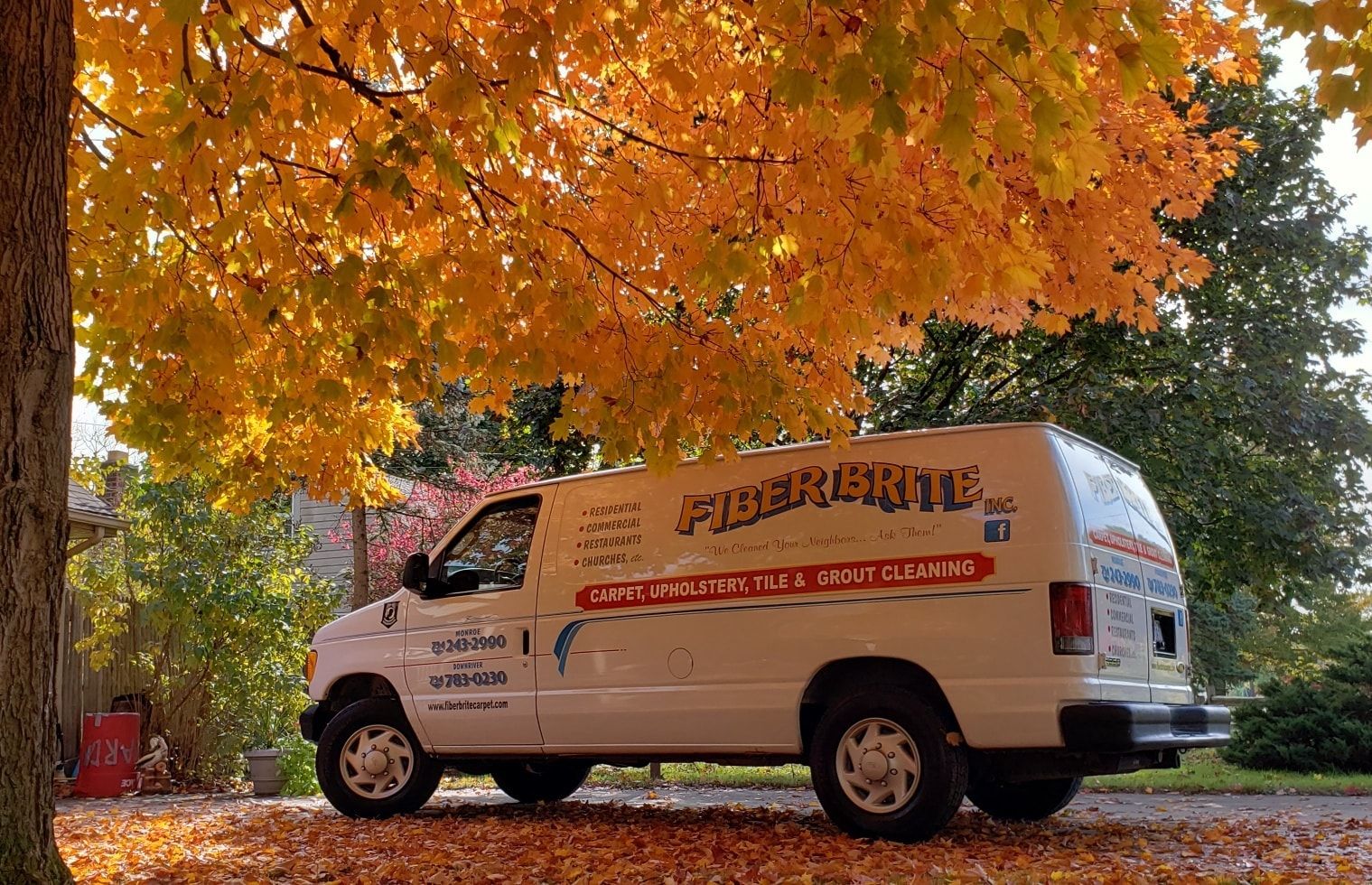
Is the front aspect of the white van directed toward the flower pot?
yes

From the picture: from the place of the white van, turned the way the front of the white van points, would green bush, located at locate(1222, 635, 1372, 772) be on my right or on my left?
on my right

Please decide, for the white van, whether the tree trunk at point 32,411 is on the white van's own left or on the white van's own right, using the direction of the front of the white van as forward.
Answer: on the white van's own left

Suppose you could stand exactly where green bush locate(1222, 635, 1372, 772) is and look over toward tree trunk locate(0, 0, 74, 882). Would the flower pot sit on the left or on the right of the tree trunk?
right

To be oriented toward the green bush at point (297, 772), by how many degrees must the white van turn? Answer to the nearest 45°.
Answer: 0° — it already faces it

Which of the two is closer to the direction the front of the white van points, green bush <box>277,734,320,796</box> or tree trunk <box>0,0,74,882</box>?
the green bush

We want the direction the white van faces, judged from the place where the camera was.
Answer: facing away from the viewer and to the left of the viewer
